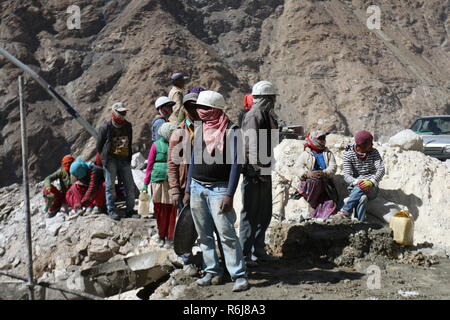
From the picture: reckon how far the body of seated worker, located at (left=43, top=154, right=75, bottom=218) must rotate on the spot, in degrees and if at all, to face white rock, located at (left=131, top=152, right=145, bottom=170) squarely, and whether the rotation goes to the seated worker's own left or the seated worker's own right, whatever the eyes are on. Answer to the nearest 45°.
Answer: approximately 90° to the seated worker's own left

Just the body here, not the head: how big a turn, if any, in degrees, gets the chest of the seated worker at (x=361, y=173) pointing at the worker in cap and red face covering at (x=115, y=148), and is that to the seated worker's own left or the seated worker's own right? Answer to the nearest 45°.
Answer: approximately 90° to the seated worker's own right

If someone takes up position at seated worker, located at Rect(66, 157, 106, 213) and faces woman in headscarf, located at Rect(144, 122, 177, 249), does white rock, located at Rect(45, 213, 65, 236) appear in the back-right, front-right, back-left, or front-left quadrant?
back-right

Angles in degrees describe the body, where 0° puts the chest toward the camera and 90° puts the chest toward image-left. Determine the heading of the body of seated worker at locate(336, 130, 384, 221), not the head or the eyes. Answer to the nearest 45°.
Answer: approximately 0°

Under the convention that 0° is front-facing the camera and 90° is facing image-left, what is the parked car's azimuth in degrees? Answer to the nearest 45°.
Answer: approximately 45°

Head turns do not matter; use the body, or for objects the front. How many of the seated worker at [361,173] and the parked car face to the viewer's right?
0

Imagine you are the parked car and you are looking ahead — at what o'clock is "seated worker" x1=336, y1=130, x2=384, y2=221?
The seated worker is roughly at 11 o'clock from the parked car.

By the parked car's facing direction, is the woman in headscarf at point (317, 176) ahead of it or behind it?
ahead
